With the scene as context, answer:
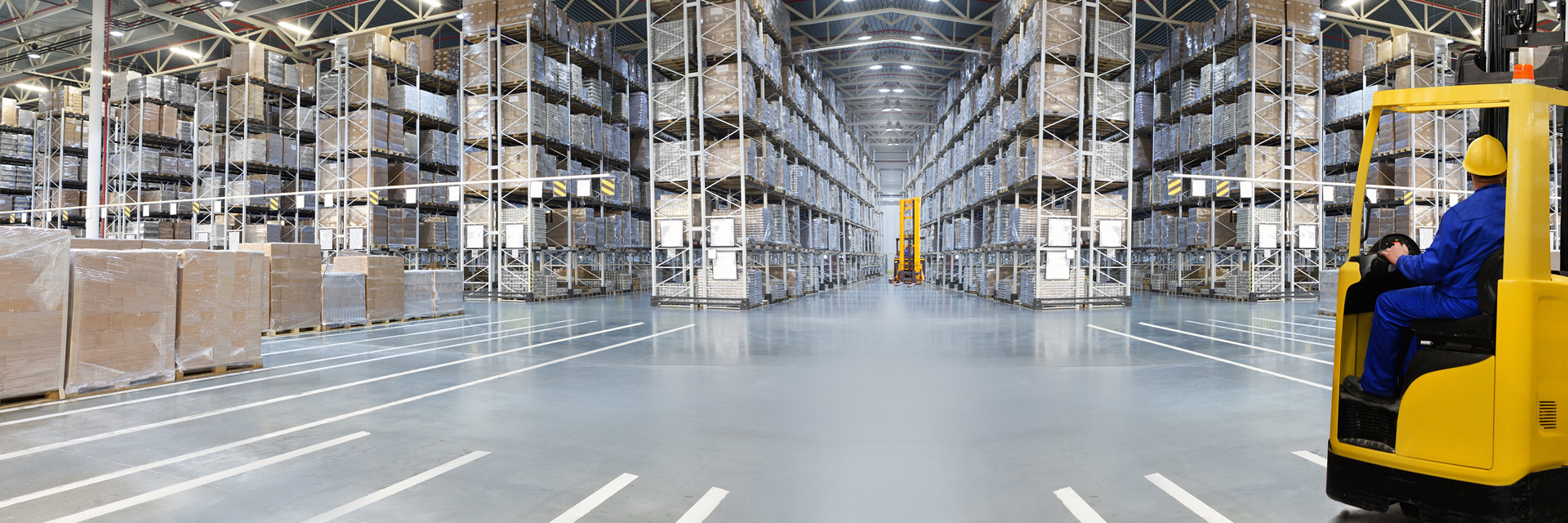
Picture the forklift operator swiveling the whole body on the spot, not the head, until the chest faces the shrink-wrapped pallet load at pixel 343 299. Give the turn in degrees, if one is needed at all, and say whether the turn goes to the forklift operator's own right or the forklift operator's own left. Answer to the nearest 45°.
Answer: approximately 45° to the forklift operator's own left

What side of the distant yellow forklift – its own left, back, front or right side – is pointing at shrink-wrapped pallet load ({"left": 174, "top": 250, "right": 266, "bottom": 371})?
front

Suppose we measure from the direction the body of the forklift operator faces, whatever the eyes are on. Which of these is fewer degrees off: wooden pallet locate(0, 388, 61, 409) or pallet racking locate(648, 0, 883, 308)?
the pallet racking

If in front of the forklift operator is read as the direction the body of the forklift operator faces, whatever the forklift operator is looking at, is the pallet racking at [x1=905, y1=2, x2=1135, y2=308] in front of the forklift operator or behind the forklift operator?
in front

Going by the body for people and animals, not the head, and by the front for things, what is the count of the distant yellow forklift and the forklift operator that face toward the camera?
1

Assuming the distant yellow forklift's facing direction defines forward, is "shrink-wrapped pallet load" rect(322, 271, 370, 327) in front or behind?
in front

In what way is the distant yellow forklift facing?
toward the camera

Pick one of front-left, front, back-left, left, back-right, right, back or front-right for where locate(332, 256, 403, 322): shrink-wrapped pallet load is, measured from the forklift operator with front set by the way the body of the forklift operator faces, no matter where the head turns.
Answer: front-left

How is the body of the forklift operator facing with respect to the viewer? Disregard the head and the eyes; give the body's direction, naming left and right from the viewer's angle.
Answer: facing away from the viewer and to the left of the viewer

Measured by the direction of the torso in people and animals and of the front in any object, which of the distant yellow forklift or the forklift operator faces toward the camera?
the distant yellow forklift

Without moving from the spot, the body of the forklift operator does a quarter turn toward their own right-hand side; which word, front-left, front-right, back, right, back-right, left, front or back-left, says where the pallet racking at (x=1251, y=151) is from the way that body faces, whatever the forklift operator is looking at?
front-left

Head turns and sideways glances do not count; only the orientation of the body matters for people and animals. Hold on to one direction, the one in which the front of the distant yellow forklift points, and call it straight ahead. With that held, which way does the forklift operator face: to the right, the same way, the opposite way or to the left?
the opposite way

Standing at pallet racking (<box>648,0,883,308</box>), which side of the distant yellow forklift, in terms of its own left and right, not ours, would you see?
front
